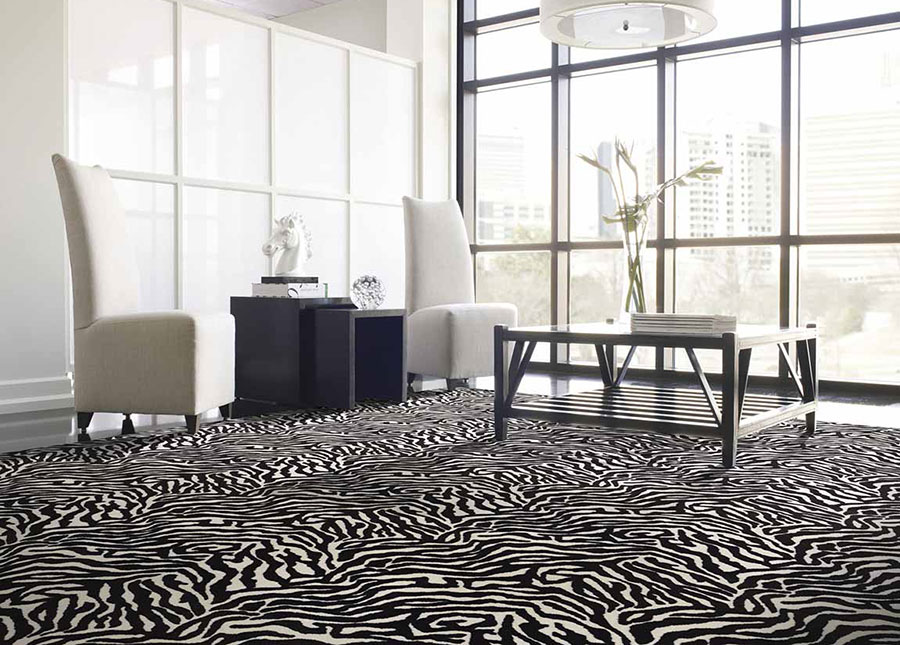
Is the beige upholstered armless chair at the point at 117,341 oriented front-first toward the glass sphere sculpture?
no

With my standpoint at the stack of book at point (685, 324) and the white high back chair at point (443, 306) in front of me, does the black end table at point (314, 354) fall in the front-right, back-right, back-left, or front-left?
front-left

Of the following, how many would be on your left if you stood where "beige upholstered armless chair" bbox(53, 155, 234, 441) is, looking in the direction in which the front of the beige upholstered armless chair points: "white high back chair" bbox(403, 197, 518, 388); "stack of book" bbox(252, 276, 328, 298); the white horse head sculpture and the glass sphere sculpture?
4

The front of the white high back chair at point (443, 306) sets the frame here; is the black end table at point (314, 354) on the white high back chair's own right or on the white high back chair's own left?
on the white high back chair's own right

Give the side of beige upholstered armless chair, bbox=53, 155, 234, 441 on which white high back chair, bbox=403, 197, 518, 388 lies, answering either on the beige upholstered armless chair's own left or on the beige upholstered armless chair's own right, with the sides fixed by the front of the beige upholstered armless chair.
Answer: on the beige upholstered armless chair's own left

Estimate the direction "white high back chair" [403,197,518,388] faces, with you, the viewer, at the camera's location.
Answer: facing the viewer and to the right of the viewer

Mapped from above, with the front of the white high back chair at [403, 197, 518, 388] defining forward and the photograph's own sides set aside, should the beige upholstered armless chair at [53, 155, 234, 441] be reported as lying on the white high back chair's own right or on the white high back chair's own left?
on the white high back chair's own right

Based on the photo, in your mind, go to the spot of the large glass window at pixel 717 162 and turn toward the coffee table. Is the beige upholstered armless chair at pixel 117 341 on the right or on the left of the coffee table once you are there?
right

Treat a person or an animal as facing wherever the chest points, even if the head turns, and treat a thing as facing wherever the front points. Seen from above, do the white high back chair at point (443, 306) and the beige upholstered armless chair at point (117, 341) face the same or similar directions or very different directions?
same or similar directions

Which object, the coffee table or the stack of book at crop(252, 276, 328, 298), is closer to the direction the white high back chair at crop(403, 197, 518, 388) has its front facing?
the coffee table

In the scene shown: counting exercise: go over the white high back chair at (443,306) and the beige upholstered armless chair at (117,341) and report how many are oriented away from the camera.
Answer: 0

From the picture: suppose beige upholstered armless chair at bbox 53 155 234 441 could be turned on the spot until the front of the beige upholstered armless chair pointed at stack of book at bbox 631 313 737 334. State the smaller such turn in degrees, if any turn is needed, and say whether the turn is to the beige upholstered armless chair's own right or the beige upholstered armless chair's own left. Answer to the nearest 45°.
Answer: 0° — it already faces it
